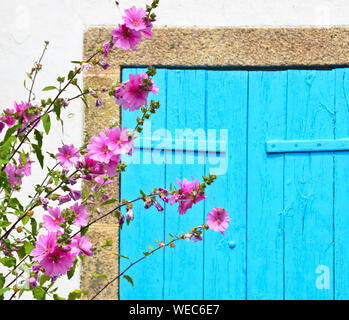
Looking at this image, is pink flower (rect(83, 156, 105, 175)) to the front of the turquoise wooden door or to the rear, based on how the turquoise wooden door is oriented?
to the front

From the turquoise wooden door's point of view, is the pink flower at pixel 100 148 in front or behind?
in front

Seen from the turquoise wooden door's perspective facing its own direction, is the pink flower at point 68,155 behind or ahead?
ahead

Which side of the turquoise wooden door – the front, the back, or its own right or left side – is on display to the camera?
front

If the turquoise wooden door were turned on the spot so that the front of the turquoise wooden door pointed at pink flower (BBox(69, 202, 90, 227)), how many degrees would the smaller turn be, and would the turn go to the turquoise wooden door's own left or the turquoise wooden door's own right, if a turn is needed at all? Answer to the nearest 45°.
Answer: approximately 90° to the turquoise wooden door's own right
